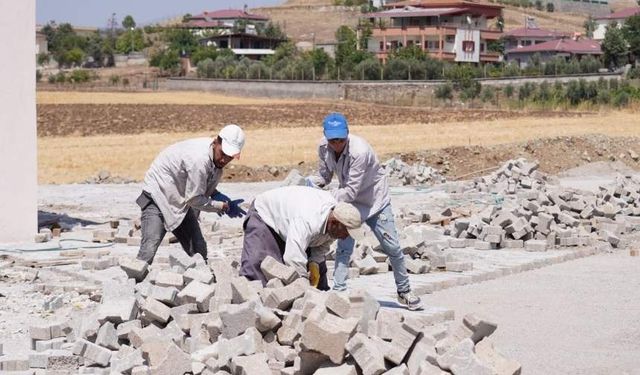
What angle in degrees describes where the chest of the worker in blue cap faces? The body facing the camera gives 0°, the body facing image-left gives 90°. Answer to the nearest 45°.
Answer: approximately 45°

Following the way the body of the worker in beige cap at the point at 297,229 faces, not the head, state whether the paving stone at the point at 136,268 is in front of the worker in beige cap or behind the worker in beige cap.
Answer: behind

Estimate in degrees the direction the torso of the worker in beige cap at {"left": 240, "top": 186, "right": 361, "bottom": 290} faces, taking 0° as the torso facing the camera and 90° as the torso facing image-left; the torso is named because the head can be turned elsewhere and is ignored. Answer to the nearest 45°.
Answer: approximately 270°

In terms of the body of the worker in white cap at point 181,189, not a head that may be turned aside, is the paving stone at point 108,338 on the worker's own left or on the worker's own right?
on the worker's own right

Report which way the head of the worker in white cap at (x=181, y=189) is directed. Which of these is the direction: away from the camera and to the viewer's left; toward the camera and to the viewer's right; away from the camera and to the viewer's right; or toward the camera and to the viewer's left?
toward the camera and to the viewer's right

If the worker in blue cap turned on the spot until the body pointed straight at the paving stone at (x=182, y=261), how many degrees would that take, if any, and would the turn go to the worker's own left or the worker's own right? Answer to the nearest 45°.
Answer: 0° — they already face it

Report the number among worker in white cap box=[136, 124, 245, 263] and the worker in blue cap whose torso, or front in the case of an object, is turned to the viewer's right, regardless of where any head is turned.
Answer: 1

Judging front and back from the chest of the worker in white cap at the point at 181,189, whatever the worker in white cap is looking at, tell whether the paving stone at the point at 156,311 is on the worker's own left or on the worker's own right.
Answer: on the worker's own right

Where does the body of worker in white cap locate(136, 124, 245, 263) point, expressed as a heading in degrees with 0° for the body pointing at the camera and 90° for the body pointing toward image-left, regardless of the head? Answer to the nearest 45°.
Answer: approximately 270°

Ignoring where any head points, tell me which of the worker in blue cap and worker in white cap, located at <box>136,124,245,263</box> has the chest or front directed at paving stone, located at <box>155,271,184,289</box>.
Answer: the worker in blue cap

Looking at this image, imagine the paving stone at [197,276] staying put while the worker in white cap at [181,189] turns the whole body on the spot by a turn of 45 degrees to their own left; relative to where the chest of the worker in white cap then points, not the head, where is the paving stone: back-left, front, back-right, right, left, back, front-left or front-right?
back-right

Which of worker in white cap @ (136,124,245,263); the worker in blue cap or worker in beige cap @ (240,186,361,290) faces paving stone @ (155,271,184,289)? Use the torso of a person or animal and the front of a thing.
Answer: the worker in blue cap

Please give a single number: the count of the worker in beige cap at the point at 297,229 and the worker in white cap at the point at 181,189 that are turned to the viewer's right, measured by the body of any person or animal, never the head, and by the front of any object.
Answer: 2

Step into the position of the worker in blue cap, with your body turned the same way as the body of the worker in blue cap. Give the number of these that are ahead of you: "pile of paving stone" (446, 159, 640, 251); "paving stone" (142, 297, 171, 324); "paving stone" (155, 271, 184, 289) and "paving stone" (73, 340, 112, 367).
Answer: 3

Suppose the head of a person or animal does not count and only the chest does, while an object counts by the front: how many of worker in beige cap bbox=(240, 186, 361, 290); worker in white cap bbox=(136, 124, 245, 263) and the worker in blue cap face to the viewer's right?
2
